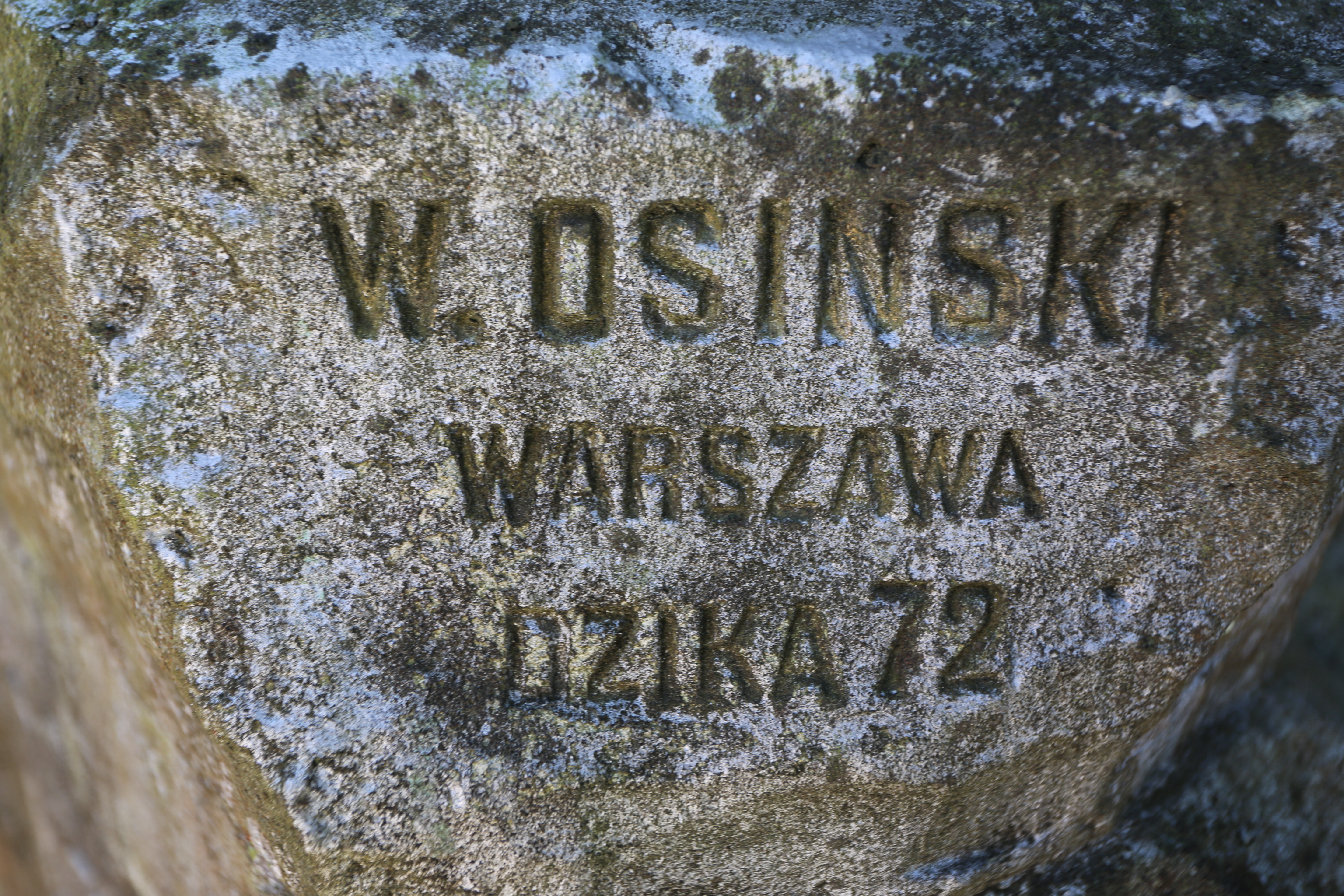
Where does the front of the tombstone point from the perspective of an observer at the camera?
facing the viewer
